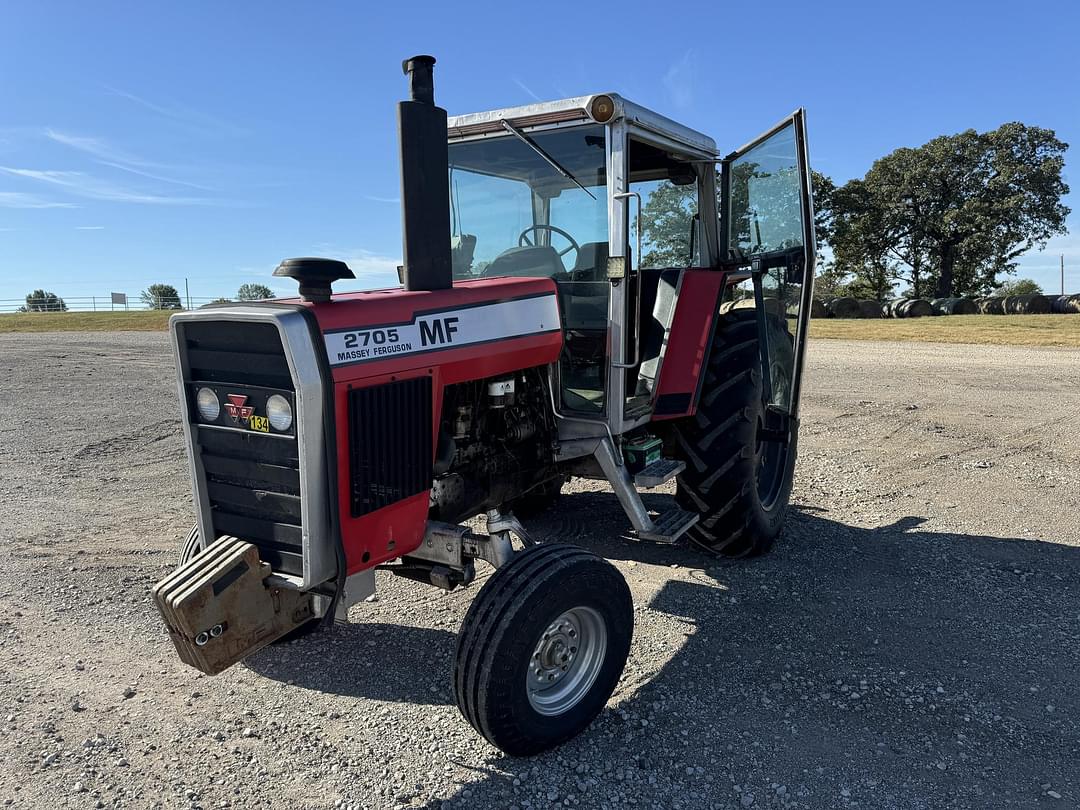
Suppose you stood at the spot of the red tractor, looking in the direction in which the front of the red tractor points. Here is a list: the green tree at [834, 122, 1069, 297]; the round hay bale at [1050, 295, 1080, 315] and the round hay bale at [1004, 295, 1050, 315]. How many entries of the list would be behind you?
3

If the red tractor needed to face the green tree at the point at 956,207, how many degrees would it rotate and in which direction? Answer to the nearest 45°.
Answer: approximately 180°

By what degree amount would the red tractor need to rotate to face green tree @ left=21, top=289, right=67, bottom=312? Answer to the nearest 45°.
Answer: approximately 90° to its right

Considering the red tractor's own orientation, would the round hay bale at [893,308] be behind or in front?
behind

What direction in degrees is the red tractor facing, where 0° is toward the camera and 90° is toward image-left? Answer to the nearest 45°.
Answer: approximately 45°

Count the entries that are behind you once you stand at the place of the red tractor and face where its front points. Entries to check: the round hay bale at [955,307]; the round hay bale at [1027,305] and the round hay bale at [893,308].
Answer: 3

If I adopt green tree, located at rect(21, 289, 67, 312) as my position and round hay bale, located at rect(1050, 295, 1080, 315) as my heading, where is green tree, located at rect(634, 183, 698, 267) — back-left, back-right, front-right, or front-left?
front-right

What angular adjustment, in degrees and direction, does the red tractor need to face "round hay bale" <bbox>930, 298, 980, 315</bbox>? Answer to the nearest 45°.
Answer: approximately 180°

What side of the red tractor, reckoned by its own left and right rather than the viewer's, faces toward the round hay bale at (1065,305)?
back

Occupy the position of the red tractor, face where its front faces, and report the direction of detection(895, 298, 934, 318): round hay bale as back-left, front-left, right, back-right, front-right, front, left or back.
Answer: back

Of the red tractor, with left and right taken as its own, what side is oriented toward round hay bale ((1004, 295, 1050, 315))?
back
